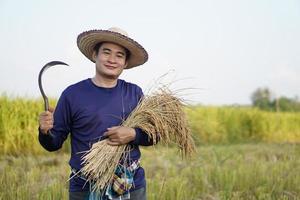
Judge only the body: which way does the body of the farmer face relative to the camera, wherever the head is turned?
toward the camera
